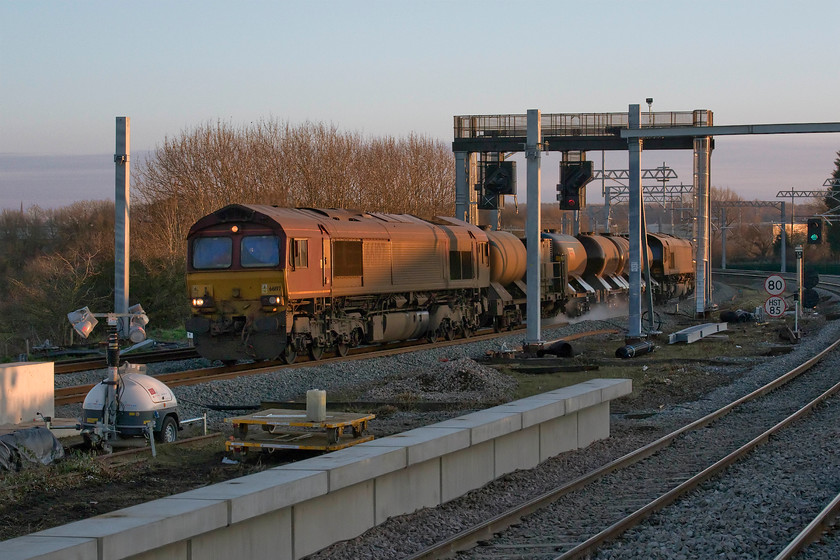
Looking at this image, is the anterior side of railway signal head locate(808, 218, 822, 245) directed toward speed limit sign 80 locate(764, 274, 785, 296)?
yes

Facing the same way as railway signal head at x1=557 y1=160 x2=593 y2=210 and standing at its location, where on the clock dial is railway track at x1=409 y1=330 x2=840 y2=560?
The railway track is roughly at 12 o'clock from the railway signal head.

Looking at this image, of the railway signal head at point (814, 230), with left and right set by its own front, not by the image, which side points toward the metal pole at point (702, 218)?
right

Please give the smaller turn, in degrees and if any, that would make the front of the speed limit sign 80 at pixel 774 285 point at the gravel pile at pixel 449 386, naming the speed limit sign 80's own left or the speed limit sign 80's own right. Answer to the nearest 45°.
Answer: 0° — it already faces it
